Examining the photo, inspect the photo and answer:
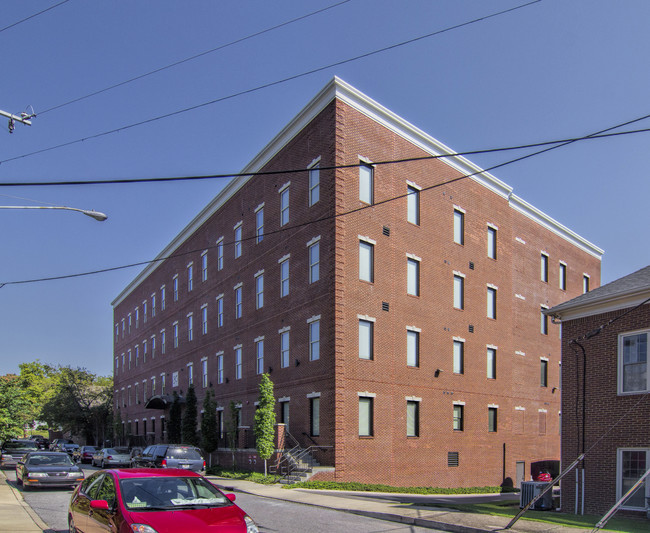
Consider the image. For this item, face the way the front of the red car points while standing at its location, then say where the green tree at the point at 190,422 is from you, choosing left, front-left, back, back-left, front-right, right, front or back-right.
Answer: back-left

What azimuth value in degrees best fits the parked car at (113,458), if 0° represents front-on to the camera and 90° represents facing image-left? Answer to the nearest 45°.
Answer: approximately 135°

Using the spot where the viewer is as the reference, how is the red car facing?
facing the viewer and to the right of the viewer

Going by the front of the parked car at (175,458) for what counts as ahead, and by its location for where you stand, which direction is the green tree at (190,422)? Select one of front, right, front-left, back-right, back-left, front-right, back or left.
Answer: front-right

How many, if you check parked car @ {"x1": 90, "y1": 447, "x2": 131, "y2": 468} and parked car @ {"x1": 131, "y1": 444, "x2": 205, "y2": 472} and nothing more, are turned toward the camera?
0

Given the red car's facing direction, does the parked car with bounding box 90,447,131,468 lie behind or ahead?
behind

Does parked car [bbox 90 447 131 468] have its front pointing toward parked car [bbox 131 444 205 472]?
no

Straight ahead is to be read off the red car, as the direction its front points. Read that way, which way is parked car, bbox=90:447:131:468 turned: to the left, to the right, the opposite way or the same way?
the opposite way

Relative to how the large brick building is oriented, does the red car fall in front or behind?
in front

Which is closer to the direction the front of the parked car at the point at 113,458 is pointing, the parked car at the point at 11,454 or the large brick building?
the parked car

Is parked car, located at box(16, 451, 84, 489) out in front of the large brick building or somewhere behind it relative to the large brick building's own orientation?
in front
